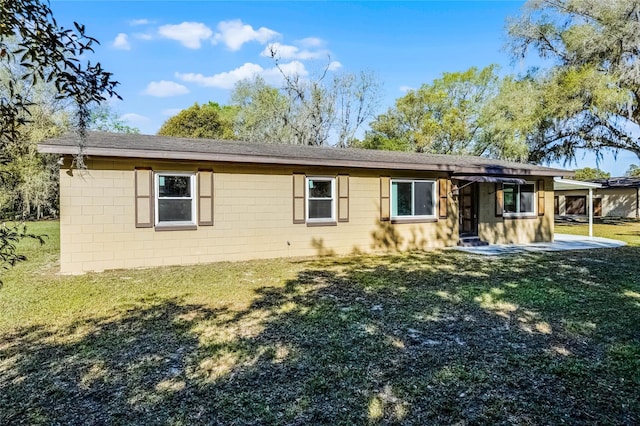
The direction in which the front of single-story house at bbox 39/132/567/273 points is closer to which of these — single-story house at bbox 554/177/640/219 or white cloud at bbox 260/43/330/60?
the single-story house

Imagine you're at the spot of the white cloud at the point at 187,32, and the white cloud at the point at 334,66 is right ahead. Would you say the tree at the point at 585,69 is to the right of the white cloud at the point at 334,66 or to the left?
right

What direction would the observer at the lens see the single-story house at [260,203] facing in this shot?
facing the viewer and to the right of the viewer

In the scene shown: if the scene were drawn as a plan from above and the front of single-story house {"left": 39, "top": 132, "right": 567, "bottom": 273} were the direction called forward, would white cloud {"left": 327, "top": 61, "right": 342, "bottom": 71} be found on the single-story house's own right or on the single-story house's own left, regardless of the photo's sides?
on the single-story house's own left

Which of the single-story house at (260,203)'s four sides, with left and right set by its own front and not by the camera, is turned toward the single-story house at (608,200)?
left

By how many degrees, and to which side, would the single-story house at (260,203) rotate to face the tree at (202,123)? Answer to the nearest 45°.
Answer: approximately 135° to its left

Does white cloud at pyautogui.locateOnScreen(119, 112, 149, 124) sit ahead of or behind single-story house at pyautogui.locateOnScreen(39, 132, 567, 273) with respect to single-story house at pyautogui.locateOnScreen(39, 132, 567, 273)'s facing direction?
behind

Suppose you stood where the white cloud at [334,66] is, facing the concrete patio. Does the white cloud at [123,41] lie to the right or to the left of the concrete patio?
right

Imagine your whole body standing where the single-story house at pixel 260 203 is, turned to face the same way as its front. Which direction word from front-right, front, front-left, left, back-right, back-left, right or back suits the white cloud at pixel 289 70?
back-left

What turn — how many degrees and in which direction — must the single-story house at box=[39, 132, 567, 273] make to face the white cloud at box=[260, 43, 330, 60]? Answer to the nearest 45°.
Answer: approximately 135° to its left
